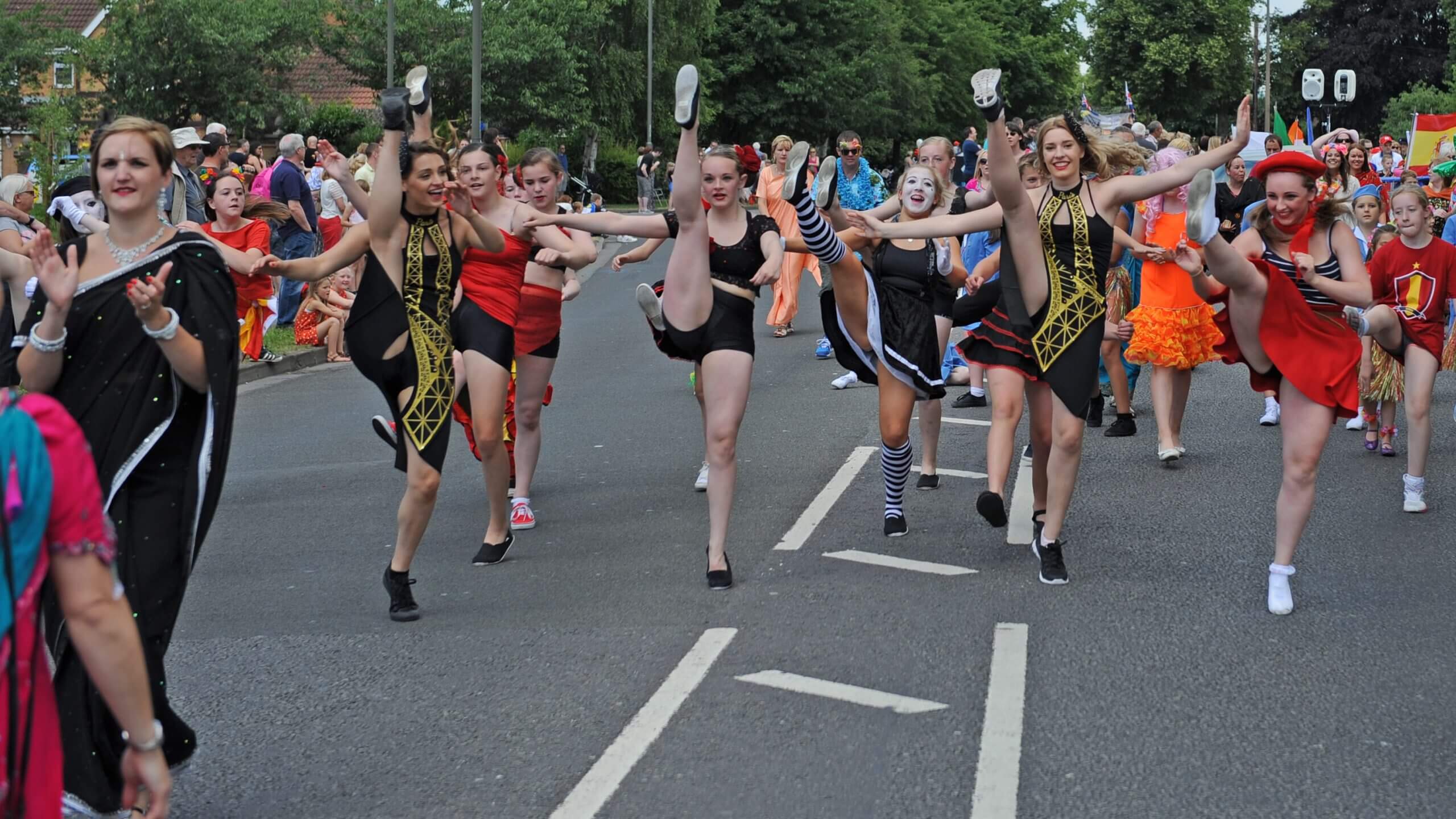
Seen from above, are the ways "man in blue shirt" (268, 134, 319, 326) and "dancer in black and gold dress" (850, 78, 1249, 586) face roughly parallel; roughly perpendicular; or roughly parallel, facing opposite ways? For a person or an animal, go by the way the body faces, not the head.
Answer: roughly perpendicular

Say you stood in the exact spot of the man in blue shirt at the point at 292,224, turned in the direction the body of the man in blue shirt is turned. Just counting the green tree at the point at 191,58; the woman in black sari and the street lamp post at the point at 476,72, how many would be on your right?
1

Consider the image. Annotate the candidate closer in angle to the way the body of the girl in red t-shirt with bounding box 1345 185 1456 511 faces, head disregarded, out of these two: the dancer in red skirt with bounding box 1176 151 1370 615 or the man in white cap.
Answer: the dancer in red skirt

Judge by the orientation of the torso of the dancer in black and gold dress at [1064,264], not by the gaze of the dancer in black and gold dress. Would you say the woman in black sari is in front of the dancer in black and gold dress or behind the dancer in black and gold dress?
in front

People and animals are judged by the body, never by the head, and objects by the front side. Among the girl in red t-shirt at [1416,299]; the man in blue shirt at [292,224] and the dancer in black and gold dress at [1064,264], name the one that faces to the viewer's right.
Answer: the man in blue shirt

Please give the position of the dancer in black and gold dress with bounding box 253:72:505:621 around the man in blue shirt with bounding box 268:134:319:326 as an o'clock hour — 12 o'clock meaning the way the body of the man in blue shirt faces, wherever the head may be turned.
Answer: The dancer in black and gold dress is roughly at 3 o'clock from the man in blue shirt.

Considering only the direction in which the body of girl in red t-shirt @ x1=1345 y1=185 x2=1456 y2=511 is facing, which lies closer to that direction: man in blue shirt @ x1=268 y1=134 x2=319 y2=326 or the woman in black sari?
the woman in black sari

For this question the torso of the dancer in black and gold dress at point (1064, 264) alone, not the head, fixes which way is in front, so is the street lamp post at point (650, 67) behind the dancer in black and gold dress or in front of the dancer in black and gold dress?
behind

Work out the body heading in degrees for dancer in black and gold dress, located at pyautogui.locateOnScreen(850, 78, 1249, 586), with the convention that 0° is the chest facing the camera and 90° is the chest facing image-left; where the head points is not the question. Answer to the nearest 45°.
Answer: approximately 0°

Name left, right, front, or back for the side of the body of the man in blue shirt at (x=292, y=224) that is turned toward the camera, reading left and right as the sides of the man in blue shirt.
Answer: right
